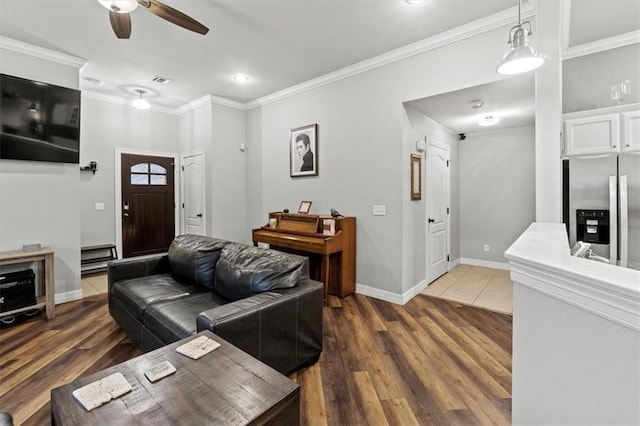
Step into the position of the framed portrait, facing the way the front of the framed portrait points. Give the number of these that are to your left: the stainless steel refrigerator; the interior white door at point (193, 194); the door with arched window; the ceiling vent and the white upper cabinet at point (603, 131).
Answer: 2

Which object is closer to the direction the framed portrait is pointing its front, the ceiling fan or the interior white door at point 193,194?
the ceiling fan

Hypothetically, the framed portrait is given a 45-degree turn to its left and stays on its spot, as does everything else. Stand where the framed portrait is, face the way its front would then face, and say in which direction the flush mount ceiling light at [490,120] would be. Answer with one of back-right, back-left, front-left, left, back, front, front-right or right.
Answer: left

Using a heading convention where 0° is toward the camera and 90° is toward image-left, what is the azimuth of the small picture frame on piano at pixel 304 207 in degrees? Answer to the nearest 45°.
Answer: approximately 45°

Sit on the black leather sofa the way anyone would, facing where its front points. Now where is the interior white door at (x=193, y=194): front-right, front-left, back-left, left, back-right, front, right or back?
back-right

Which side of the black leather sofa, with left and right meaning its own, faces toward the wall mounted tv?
right

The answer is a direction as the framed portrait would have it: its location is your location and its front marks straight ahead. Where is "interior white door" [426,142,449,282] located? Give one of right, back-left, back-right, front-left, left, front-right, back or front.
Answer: back-left
